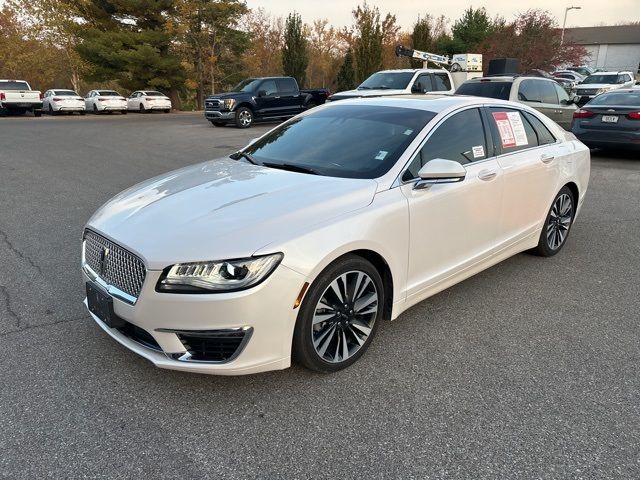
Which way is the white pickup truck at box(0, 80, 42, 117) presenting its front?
away from the camera

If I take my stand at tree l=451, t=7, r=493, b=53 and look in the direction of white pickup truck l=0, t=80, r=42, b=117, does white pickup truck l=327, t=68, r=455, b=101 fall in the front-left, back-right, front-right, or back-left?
front-left

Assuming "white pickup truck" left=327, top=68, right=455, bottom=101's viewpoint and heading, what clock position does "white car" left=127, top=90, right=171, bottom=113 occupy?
The white car is roughly at 3 o'clock from the white pickup truck.

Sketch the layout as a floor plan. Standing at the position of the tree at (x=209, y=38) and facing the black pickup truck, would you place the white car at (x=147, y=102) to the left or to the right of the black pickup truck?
right

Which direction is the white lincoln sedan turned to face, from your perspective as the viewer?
facing the viewer and to the left of the viewer

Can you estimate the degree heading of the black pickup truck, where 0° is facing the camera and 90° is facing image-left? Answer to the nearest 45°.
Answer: approximately 45°

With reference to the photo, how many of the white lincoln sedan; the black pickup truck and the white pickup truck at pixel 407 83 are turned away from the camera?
0

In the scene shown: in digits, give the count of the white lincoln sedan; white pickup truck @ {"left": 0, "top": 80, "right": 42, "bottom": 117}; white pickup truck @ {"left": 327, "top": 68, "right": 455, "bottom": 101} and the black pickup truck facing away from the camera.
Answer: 1

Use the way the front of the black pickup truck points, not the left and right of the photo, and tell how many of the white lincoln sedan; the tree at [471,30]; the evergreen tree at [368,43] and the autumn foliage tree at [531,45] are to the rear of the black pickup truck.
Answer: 3

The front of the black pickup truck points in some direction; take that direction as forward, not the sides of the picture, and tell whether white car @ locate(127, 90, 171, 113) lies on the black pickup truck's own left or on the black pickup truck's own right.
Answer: on the black pickup truck's own right

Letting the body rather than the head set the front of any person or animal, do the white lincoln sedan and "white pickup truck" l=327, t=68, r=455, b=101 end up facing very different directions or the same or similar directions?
same or similar directions

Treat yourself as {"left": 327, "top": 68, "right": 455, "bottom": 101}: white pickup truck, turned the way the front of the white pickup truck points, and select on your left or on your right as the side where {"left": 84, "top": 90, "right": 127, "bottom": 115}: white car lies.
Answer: on your right

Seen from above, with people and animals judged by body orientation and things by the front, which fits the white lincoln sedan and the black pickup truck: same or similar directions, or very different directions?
same or similar directions

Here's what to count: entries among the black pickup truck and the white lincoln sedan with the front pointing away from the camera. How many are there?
0

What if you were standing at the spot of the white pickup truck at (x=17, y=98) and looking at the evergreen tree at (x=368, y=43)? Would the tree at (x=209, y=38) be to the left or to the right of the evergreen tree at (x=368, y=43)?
left

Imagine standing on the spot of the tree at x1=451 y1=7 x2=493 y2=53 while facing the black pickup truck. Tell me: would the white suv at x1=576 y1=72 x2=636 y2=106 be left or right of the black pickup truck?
left

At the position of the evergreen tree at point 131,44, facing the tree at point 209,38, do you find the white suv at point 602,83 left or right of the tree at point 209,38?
right

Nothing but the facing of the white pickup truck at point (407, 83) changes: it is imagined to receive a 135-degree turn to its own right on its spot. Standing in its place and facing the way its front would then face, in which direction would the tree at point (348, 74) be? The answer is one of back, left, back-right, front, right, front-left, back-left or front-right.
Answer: front
